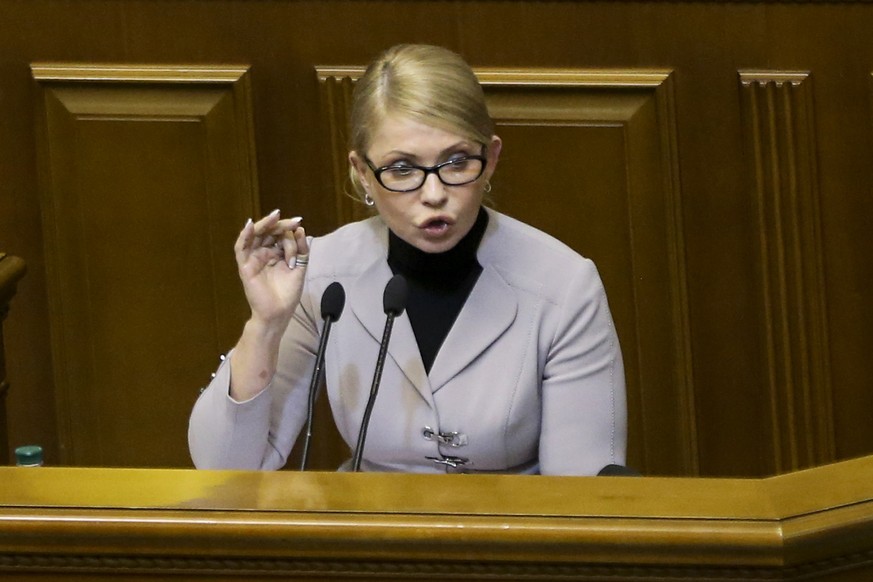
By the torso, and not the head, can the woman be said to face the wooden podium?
yes

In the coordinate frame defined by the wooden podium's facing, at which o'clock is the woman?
The woman is roughly at 6 o'clock from the wooden podium.

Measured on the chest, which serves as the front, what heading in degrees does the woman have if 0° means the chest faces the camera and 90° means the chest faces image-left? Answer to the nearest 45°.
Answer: approximately 0°

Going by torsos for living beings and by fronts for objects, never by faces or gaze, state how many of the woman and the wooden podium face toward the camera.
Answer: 2
